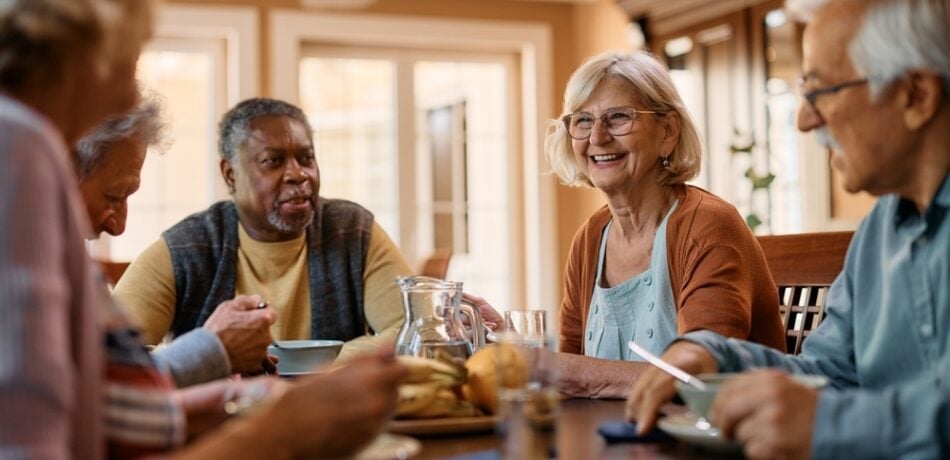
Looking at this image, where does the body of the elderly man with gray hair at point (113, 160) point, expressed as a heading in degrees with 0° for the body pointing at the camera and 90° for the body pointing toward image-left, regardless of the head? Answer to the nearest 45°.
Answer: approximately 315°

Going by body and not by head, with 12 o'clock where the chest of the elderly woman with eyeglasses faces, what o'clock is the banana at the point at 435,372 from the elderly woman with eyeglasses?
The banana is roughly at 11 o'clock from the elderly woman with eyeglasses.

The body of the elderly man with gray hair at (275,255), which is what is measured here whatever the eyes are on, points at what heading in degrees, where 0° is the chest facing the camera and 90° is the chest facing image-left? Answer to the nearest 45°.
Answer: approximately 0°

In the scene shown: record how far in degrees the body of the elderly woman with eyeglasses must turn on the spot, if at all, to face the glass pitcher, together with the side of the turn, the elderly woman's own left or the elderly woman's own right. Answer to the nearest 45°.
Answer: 0° — they already face it

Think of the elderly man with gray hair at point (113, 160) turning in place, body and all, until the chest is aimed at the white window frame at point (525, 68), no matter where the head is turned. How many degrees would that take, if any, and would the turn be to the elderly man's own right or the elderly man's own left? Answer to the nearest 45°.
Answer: approximately 90° to the elderly man's own left

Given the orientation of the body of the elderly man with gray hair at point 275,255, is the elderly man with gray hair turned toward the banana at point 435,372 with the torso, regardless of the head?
yes

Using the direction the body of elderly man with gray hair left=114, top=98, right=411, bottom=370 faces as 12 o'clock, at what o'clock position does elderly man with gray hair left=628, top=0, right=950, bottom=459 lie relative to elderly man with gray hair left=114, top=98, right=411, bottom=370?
elderly man with gray hair left=628, top=0, right=950, bottom=459 is roughly at 11 o'clock from elderly man with gray hair left=114, top=98, right=411, bottom=370.
